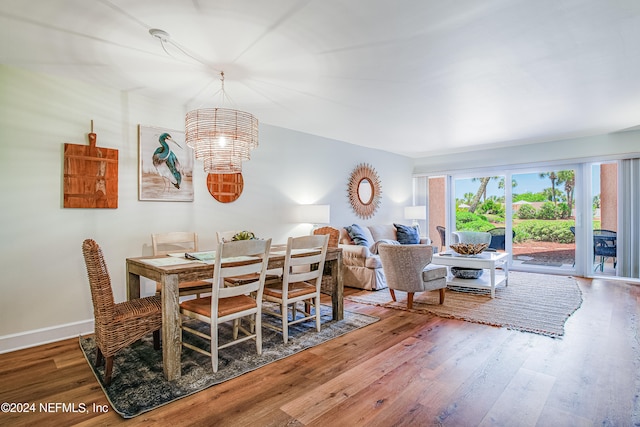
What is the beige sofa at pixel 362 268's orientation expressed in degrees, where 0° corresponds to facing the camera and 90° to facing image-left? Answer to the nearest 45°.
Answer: approximately 315°

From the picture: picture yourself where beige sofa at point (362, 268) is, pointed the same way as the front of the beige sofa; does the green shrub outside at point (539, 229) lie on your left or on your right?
on your left

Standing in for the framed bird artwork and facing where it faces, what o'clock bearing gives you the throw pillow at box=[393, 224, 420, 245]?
The throw pillow is roughly at 10 o'clock from the framed bird artwork.

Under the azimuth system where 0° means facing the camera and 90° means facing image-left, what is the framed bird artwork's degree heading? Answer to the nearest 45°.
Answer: approximately 315°

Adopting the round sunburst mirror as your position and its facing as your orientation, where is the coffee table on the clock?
The coffee table is roughly at 12 o'clock from the round sunburst mirror.

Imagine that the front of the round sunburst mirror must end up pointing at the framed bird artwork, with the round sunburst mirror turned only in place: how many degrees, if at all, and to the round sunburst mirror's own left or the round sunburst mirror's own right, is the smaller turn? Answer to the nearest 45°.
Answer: approximately 90° to the round sunburst mirror's own right
